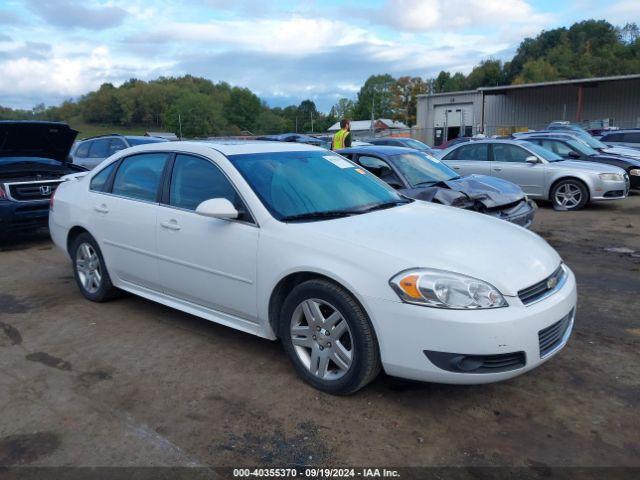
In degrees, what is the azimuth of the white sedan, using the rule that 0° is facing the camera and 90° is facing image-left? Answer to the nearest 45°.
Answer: approximately 315°

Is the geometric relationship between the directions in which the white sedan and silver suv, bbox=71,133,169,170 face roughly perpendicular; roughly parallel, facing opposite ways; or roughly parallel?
roughly parallel

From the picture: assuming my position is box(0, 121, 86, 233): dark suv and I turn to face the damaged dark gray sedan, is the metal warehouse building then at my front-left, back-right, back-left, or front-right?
front-left

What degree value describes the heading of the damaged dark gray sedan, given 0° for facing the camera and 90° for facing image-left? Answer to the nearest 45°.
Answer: approximately 315°

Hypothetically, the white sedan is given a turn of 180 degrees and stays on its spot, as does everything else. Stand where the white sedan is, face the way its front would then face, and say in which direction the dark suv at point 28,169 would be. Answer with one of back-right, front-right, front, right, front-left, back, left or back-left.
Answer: front

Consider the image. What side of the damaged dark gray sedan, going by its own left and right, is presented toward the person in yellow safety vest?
back

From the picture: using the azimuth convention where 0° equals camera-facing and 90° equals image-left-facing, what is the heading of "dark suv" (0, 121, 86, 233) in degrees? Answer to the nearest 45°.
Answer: approximately 315°

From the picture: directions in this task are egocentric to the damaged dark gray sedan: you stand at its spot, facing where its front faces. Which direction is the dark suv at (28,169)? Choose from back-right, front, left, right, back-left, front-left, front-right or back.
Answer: back-right

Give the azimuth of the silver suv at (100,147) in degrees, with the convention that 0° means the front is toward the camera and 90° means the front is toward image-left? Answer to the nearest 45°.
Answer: approximately 315°

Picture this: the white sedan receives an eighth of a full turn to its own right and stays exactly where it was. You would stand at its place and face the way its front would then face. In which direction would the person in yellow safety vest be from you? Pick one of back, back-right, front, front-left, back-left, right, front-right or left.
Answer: back

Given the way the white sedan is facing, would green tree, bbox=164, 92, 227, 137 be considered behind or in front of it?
behind

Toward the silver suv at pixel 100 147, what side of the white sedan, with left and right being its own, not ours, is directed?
back

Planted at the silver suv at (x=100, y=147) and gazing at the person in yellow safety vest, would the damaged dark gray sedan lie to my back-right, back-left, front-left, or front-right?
front-right
